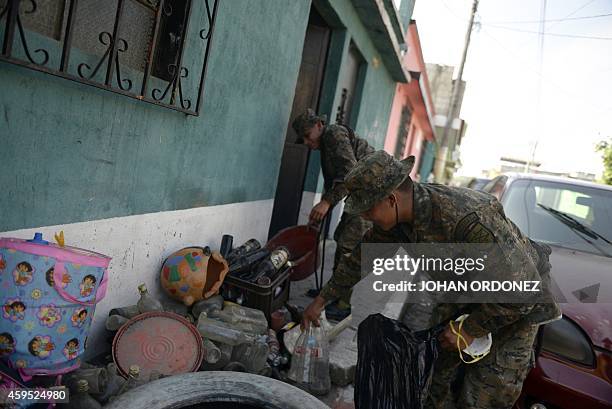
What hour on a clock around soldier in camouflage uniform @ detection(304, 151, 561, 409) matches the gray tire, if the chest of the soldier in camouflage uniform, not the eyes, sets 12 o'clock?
The gray tire is roughly at 11 o'clock from the soldier in camouflage uniform.

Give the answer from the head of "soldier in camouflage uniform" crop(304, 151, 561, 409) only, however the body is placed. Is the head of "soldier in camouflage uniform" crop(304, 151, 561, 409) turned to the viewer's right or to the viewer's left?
to the viewer's left

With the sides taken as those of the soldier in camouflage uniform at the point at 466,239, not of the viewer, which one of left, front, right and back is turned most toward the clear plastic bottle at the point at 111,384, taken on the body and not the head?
front

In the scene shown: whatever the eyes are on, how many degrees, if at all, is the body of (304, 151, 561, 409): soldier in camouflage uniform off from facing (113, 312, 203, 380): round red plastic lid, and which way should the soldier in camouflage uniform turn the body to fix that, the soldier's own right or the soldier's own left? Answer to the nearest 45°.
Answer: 0° — they already face it

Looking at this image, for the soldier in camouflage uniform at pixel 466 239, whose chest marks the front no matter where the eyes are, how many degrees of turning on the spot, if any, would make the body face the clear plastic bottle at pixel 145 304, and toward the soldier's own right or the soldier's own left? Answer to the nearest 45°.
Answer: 0° — they already face it

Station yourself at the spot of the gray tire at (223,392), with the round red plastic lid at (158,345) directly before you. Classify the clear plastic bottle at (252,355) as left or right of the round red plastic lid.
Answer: right

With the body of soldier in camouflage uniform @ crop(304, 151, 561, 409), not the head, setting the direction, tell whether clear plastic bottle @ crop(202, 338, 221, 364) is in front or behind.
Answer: in front

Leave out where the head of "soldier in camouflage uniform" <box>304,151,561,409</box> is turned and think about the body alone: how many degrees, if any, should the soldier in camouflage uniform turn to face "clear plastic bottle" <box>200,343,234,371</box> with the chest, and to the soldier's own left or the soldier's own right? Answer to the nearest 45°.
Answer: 0° — they already face it

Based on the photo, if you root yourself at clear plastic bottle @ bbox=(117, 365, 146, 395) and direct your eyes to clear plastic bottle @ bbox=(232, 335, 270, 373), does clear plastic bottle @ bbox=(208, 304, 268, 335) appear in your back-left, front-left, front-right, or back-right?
front-left

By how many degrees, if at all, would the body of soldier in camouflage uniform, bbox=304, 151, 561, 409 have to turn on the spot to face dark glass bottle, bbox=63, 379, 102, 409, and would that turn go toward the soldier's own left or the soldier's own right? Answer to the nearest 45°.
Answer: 0° — they already face it

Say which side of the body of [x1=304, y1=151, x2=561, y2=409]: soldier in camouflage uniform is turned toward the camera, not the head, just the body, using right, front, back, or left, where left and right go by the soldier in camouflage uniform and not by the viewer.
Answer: left

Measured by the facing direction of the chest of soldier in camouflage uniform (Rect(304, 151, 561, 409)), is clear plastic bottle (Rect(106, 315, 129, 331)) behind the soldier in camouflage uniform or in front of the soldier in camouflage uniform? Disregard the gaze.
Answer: in front

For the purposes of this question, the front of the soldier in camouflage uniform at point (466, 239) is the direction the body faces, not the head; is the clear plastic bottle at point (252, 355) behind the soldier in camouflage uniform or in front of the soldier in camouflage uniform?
in front

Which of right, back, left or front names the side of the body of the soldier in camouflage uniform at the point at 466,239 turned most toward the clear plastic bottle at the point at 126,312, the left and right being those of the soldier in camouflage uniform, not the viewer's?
front

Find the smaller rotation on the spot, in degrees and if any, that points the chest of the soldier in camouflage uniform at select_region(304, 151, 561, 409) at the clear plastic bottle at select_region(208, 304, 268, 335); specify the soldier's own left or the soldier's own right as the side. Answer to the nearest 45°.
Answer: approximately 45° to the soldier's own right
